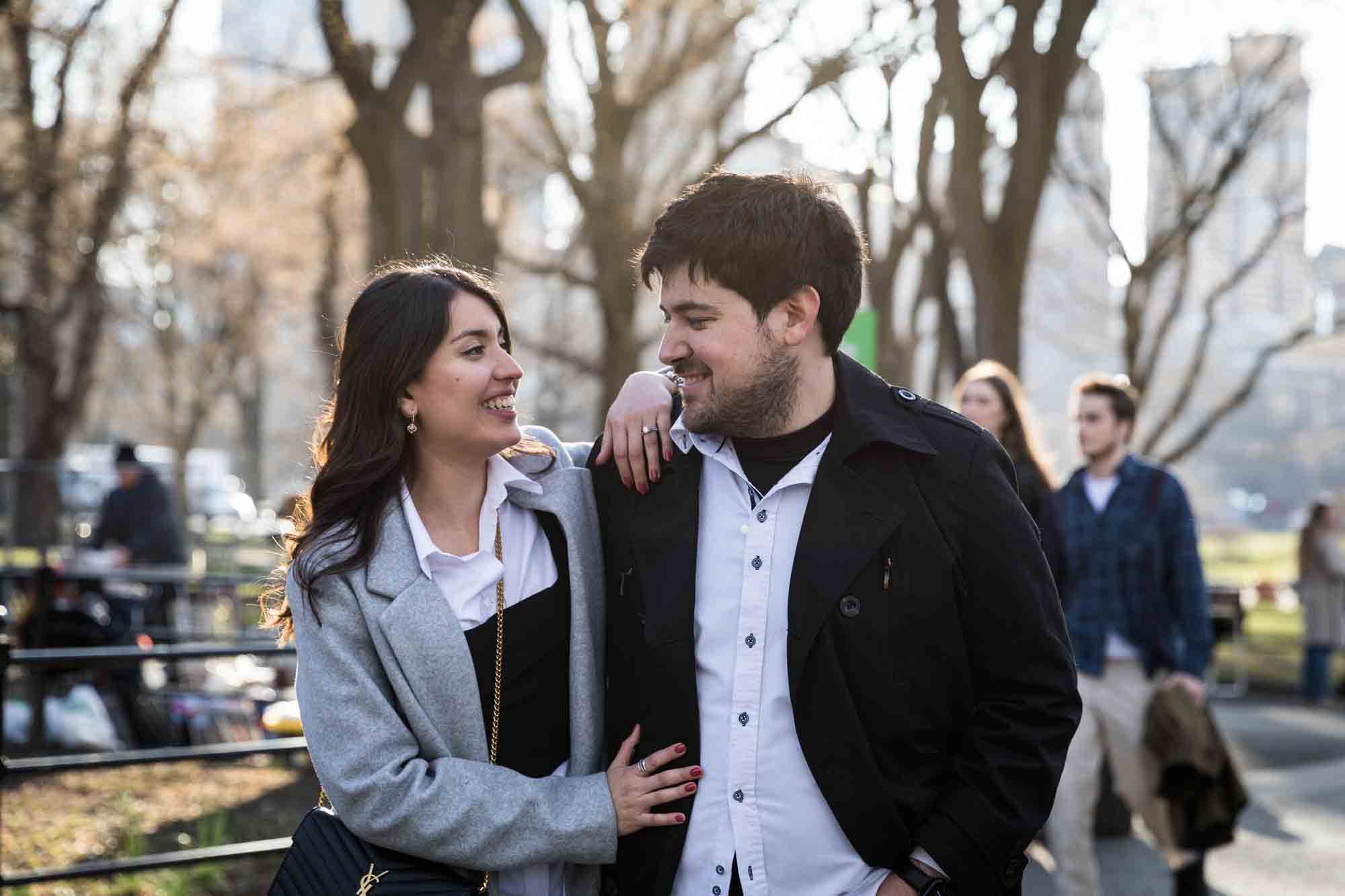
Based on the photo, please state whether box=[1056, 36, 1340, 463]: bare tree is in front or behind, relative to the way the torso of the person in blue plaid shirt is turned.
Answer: behind

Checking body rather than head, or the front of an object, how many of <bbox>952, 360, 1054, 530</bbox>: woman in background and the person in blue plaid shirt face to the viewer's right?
0

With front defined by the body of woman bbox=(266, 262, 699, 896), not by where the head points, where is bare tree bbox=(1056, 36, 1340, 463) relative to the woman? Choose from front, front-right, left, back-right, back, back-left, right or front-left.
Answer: left

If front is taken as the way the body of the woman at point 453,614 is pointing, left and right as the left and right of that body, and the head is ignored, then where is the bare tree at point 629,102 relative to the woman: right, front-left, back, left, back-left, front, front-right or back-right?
back-left

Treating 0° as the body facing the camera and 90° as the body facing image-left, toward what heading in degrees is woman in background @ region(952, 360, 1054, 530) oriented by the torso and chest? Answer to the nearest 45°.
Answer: approximately 45°

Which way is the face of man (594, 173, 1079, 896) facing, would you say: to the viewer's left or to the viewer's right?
to the viewer's left

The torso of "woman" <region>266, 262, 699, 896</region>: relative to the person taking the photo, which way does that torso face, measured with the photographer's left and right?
facing the viewer and to the right of the viewer
